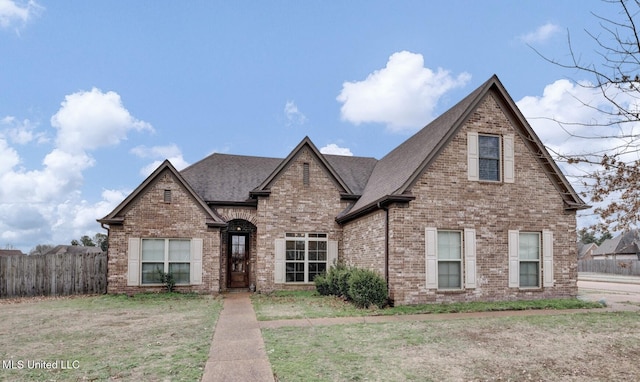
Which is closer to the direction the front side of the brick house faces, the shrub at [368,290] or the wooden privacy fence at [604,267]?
the shrub

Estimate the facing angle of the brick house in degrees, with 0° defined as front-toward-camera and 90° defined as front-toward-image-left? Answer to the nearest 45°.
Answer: approximately 0°

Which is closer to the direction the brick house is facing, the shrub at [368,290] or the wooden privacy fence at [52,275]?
the shrub
